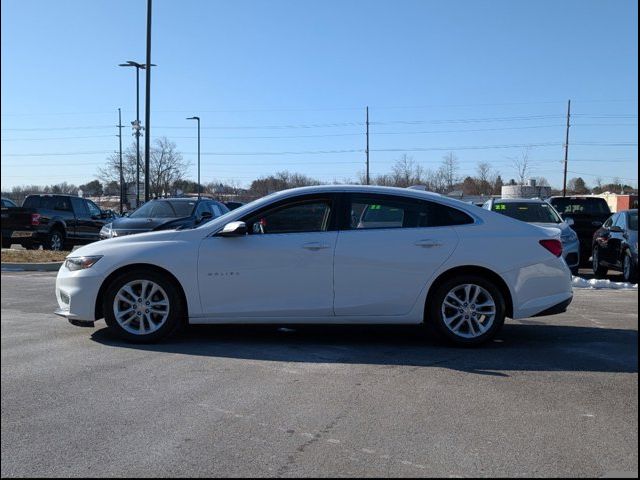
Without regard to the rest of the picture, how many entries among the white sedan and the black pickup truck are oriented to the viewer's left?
1

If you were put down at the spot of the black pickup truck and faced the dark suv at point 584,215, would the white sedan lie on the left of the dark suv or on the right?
right

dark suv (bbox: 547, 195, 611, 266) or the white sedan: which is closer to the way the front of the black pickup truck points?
the dark suv

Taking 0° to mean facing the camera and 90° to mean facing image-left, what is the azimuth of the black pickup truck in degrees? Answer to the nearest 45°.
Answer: approximately 225°

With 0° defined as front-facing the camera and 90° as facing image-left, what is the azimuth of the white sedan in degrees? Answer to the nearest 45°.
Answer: approximately 90°

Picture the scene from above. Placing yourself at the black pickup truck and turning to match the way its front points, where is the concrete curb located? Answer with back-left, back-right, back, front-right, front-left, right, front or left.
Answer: back-right

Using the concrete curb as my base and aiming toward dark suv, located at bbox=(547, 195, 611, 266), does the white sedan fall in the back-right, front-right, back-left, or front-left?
front-right
